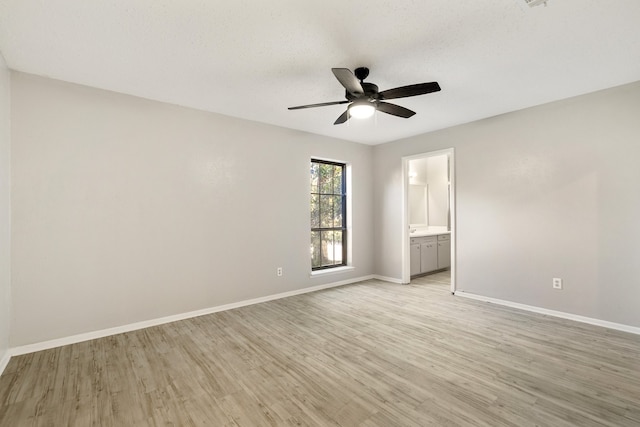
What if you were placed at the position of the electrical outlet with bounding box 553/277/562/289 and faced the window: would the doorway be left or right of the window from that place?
right

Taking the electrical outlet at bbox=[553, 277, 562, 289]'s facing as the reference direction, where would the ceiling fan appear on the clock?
The ceiling fan is roughly at 1 o'clock from the electrical outlet.

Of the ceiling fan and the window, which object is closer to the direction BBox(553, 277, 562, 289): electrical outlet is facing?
the ceiling fan

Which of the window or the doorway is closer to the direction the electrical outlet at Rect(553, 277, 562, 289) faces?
the window

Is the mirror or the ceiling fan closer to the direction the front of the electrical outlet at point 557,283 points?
the ceiling fan

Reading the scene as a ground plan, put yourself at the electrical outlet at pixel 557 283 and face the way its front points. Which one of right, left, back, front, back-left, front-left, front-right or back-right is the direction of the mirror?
back-right

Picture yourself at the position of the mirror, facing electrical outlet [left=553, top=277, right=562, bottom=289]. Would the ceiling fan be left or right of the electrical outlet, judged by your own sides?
right

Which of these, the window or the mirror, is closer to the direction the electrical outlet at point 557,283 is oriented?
the window

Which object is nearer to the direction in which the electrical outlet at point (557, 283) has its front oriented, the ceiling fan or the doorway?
the ceiling fan

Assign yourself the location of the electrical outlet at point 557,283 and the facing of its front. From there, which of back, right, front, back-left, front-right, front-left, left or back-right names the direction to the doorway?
back-right
